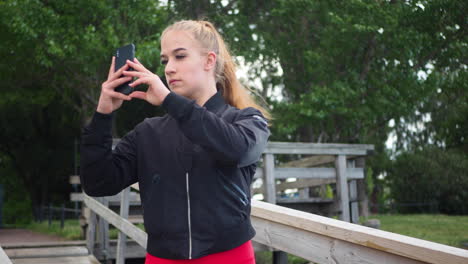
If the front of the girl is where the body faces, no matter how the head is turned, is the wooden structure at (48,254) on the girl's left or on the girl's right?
on the girl's right

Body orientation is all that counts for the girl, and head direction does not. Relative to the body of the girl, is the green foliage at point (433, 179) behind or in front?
behind

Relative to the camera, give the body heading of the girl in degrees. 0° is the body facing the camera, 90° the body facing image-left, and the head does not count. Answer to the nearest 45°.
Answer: approximately 45°

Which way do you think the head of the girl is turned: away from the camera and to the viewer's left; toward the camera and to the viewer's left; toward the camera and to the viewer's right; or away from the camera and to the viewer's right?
toward the camera and to the viewer's left
